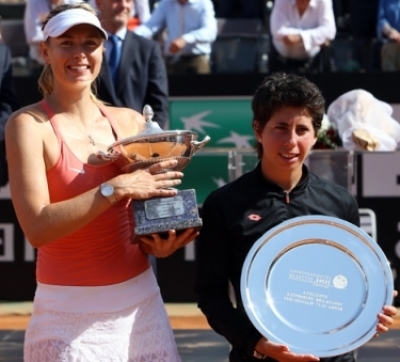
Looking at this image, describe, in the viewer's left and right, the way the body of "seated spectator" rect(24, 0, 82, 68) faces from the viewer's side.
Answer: facing the viewer

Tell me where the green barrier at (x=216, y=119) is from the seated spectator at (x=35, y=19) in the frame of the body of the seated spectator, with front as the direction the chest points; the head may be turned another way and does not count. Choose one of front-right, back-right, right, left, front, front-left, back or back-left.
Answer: front-left

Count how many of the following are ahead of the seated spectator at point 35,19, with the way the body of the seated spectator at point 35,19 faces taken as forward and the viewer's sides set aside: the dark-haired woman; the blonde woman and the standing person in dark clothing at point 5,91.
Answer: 3

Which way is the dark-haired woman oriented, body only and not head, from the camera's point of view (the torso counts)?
toward the camera

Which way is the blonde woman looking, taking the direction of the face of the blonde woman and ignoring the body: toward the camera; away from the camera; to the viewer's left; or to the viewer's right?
toward the camera

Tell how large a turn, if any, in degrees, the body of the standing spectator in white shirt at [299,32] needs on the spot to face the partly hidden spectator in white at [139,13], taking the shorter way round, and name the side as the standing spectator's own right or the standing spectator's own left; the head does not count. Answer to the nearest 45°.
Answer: approximately 90° to the standing spectator's own right

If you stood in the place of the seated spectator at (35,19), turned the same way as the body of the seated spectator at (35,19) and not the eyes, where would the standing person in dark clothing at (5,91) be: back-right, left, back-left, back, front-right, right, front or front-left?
front

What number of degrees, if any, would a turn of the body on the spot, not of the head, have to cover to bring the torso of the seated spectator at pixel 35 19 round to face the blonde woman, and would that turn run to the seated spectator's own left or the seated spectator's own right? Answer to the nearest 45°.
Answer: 0° — they already face them

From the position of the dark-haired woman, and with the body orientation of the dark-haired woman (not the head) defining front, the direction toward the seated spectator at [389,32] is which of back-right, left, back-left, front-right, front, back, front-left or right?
back

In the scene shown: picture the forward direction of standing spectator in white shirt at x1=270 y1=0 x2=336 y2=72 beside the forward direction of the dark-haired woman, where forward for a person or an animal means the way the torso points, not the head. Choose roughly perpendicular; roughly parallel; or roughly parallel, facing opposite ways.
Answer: roughly parallel

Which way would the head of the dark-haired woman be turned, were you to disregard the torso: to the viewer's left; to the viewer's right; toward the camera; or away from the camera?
toward the camera

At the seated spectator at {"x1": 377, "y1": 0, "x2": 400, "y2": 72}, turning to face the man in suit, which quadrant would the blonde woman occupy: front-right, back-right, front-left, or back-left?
front-left

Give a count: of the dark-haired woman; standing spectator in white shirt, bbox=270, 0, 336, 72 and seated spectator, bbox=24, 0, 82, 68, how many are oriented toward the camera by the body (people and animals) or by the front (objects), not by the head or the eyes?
3

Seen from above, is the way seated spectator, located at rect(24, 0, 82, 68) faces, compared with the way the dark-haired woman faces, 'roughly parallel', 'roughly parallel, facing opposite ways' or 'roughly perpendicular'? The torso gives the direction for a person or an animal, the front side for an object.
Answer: roughly parallel

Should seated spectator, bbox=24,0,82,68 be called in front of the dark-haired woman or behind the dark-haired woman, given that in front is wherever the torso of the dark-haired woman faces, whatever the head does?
behind

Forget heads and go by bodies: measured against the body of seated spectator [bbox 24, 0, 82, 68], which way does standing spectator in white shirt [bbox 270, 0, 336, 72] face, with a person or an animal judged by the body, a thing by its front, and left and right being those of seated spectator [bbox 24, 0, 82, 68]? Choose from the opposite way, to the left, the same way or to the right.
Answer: the same way
